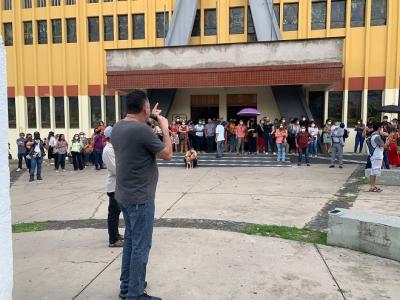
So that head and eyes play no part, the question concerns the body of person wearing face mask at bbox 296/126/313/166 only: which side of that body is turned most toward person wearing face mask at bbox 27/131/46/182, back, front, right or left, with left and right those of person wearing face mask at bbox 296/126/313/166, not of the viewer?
right

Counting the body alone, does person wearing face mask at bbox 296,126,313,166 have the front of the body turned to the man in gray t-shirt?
yes

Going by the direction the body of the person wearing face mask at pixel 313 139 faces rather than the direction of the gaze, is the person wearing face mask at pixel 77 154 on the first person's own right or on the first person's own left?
on the first person's own right

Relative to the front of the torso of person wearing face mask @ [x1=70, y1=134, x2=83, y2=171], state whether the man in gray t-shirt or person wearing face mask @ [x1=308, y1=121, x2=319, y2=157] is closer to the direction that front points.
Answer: the man in gray t-shirt

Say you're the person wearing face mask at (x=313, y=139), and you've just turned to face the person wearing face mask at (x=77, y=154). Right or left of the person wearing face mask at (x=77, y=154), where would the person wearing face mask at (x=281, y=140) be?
left

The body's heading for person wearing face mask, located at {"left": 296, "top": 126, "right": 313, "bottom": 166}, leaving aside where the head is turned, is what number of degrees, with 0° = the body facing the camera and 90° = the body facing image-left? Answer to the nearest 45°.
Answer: approximately 0°

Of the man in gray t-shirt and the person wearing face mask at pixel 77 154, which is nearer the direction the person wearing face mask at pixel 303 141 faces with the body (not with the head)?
the man in gray t-shirt

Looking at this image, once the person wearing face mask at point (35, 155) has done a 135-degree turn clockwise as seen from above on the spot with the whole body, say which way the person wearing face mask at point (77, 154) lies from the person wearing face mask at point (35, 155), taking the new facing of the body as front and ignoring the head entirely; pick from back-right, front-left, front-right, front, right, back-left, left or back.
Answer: right

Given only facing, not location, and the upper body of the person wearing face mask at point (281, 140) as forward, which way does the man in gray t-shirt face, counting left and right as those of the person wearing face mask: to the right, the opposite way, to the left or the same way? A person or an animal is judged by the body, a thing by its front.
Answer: the opposite way

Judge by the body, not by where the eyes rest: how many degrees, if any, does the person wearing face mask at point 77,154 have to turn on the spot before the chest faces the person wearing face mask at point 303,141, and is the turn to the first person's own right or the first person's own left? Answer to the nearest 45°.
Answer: approximately 45° to the first person's own left

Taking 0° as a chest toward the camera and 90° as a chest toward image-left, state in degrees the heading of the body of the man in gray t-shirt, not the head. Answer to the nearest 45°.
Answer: approximately 225°
